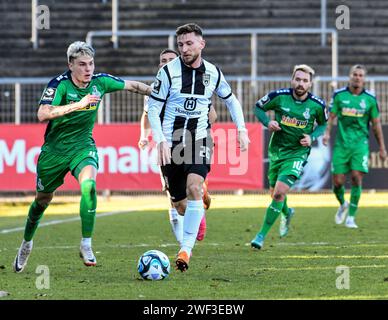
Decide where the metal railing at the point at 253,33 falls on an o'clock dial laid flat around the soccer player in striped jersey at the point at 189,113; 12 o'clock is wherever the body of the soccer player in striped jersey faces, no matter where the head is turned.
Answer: The metal railing is roughly at 6 o'clock from the soccer player in striped jersey.

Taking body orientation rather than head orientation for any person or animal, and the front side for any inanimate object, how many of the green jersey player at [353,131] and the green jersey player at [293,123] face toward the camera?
2

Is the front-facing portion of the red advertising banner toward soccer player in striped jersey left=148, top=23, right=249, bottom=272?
yes

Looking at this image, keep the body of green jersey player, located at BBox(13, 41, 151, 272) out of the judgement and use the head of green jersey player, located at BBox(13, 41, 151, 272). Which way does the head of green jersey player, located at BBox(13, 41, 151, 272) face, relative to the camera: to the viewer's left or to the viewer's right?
to the viewer's right

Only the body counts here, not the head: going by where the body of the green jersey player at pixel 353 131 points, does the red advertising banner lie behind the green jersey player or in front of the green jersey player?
behind

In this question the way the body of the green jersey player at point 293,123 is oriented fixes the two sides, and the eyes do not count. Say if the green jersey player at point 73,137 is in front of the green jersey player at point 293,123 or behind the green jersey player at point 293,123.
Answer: in front
